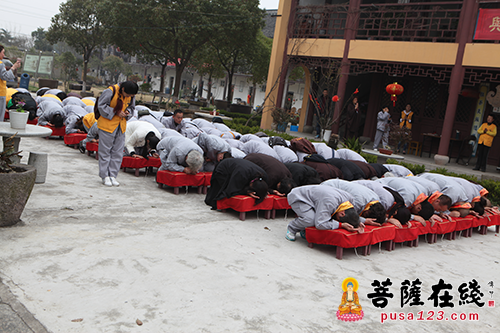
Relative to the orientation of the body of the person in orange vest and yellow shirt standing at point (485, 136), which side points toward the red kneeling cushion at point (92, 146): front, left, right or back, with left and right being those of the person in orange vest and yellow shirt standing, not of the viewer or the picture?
front

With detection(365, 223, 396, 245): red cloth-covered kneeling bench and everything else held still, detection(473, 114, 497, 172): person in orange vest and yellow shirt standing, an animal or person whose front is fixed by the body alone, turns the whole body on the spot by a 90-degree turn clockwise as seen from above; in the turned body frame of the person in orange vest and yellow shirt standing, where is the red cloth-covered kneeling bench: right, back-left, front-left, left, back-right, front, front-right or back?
back-left

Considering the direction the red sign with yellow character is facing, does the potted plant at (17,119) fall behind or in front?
in front

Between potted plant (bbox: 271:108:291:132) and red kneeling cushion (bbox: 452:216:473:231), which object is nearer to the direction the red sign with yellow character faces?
the red kneeling cushion

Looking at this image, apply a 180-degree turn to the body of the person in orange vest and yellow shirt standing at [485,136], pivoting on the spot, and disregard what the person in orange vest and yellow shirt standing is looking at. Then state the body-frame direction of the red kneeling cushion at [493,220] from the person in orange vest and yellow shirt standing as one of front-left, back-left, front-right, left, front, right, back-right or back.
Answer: back-right

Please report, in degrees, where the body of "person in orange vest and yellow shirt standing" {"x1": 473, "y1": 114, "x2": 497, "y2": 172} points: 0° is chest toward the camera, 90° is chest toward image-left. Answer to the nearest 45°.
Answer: approximately 45°

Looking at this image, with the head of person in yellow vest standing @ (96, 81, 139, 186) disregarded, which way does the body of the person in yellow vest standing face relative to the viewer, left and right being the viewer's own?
facing the viewer and to the right of the viewer

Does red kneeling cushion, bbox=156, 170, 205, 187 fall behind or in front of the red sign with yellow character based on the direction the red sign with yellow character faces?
in front

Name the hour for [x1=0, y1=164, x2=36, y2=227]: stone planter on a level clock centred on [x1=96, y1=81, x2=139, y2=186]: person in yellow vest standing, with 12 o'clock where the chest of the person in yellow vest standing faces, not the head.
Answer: The stone planter is roughly at 2 o'clock from the person in yellow vest standing.

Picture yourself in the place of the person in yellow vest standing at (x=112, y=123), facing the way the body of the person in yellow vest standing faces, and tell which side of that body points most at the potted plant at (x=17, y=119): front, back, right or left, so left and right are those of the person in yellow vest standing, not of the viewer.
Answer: right

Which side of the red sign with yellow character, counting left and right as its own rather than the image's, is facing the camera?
front

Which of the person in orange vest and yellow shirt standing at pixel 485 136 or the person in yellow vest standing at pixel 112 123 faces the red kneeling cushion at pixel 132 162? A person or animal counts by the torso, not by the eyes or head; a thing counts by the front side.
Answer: the person in orange vest and yellow shirt standing at pixel 485 136

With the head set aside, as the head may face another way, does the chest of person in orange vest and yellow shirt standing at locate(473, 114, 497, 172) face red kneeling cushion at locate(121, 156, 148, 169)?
yes

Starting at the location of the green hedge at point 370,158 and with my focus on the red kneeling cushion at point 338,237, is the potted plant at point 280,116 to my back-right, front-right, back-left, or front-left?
back-right
